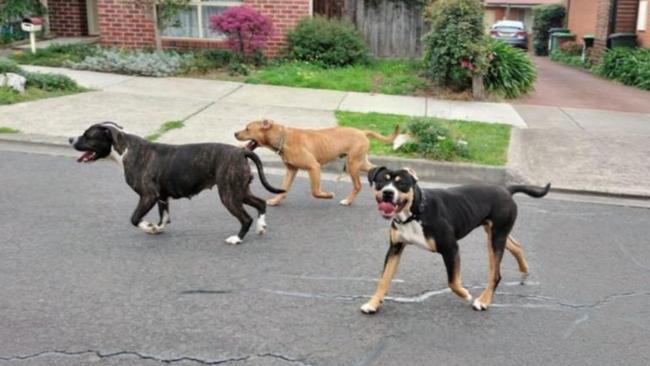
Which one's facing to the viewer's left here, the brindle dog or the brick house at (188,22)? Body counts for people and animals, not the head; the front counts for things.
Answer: the brindle dog

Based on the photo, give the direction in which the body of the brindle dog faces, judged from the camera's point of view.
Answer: to the viewer's left

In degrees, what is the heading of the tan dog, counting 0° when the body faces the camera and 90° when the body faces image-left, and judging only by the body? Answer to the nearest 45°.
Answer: approximately 90°

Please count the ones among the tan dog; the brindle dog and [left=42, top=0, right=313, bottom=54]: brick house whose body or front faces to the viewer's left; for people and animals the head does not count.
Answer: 2

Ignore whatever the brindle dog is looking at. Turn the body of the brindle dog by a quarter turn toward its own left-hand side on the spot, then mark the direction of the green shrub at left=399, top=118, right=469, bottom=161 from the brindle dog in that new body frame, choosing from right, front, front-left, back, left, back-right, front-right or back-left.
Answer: back-left

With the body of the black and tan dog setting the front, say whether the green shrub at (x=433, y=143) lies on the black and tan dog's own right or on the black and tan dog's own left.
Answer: on the black and tan dog's own right

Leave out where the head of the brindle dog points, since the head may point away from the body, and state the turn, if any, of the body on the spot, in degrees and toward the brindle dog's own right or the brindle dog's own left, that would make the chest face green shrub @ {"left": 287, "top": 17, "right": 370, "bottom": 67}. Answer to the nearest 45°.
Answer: approximately 90° to the brindle dog's own right

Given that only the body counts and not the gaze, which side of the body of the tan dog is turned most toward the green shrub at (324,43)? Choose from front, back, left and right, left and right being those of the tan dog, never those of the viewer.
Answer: right

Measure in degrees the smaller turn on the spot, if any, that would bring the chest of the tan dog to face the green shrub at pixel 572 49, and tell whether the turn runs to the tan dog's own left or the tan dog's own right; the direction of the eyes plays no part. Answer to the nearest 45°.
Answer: approximately 135° to the tan dog's own right

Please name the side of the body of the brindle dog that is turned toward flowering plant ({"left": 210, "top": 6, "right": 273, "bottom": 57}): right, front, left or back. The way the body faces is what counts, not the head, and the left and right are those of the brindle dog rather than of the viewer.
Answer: right

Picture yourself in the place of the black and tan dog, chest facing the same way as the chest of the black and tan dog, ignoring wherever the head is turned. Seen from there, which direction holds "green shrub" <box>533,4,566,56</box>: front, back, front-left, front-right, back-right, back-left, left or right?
back-right

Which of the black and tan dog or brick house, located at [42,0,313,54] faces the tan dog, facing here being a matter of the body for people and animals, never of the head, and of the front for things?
the brick house
